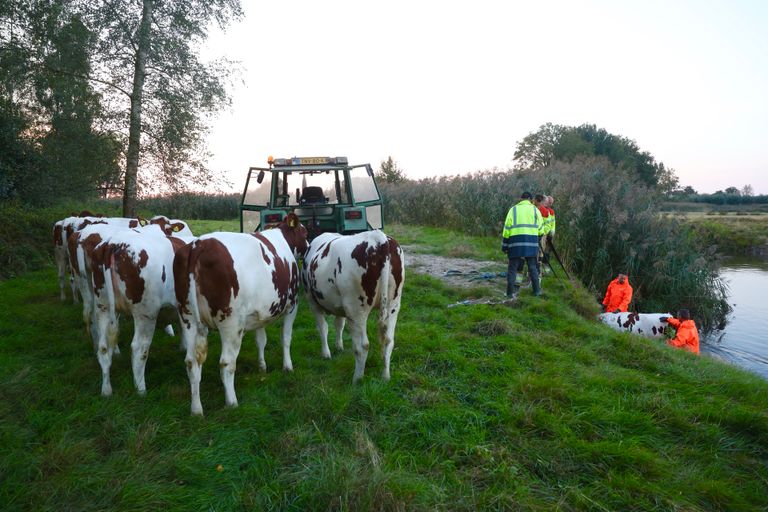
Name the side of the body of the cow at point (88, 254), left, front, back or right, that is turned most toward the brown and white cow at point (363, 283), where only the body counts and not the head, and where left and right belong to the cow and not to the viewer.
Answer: right

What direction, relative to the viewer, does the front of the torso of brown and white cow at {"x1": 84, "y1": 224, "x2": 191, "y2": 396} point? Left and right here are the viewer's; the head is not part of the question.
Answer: facing away from the viewer and to the right of the viewer

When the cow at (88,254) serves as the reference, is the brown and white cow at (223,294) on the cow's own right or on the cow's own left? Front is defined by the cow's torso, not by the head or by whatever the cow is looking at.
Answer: on the cow's own right

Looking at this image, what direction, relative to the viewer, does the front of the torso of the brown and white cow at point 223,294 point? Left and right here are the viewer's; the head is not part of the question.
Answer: facing away from the viewer and to the right of the viewer

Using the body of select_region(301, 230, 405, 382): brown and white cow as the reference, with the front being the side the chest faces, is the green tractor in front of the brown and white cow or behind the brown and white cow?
in front

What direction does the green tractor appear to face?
away from the camera

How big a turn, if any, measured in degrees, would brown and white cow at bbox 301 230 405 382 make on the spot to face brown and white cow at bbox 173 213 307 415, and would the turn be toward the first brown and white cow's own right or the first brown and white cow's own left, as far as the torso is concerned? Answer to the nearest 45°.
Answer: approximately 90° to the first brown and white cow's own left

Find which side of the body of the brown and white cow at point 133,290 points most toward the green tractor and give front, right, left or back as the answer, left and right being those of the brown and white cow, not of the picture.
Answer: front

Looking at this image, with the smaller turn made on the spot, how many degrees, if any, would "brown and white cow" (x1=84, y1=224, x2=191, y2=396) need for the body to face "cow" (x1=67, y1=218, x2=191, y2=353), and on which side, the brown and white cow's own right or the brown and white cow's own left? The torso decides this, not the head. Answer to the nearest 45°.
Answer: approximately 45° to the brown and white cow's own left

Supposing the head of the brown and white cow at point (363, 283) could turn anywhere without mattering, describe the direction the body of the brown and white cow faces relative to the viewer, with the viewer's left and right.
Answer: facing away from the viewer and to the left of the viewer

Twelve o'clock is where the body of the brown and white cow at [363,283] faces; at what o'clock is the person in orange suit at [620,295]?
The person in orange suit is roughly at 3 o'clock from the brown and white cow.

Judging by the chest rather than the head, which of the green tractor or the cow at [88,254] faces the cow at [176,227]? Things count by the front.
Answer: the cow at [88,254]

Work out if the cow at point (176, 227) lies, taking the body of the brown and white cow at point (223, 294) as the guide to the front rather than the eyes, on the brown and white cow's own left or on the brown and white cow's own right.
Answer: on the brown and white cow's own left
